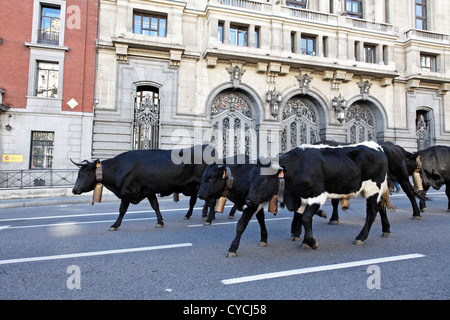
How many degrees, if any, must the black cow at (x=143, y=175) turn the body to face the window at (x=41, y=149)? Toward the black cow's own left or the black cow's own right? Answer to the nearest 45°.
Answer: approximately 45° to the black cow's own right

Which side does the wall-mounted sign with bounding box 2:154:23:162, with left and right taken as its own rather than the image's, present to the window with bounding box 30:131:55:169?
left

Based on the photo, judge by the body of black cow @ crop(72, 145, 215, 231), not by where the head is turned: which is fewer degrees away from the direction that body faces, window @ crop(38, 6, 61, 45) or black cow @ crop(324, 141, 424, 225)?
the window

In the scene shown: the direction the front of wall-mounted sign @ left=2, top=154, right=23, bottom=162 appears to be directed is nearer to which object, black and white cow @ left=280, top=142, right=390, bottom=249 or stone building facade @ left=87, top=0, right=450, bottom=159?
the black and white cow

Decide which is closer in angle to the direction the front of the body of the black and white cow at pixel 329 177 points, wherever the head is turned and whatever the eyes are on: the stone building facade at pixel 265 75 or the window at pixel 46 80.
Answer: the window

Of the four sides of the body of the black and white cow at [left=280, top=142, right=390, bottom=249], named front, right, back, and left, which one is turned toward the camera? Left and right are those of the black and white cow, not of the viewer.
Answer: left

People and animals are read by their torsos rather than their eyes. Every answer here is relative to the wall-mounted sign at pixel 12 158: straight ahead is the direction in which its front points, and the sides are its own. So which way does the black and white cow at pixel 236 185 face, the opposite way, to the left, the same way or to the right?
to the right

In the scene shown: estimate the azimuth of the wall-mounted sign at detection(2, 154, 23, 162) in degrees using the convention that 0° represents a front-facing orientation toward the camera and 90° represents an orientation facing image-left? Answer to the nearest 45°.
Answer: approximately 0°

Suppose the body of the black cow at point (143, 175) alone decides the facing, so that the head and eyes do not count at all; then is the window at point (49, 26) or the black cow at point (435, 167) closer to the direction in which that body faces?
the window

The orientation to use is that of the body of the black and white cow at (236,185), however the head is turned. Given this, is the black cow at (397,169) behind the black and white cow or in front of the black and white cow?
behind

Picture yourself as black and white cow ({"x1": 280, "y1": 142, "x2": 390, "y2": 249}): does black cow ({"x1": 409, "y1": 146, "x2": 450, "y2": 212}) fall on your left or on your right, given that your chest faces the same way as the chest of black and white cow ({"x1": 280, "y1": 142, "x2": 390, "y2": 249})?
on your right

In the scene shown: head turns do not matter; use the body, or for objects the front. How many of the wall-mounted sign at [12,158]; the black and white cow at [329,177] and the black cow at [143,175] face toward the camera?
1

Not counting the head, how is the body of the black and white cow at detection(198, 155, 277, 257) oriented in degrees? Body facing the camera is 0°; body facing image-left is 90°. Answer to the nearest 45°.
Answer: approximately 45°

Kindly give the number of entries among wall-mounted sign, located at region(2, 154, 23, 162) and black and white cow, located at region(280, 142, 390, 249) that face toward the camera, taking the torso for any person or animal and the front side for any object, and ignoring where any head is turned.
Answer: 1

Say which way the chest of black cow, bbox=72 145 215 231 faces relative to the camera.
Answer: to the viewer's left
